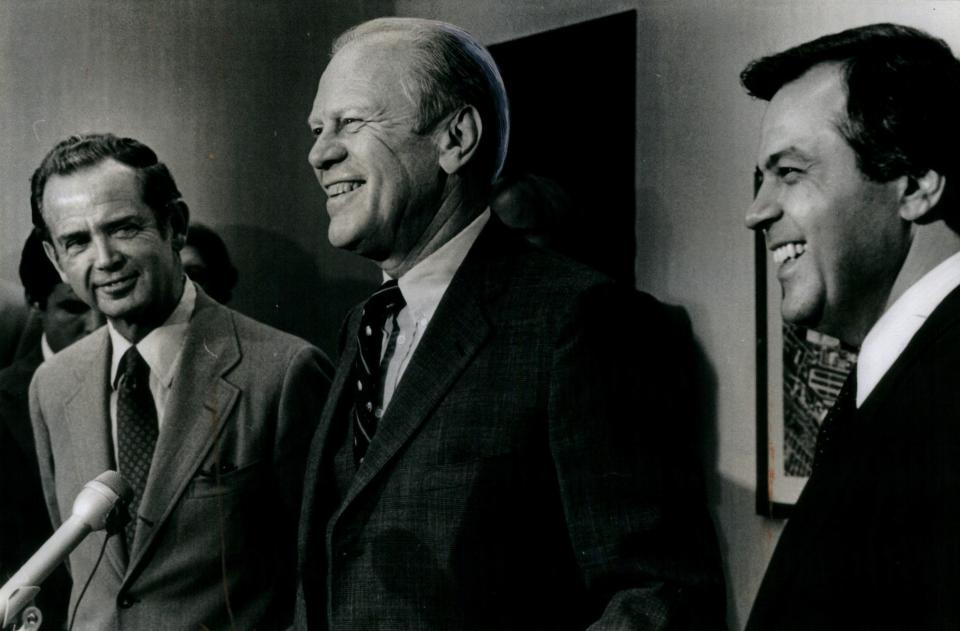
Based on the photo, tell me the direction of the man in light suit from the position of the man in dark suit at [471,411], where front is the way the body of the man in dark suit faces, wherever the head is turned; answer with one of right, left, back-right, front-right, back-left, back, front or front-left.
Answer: right

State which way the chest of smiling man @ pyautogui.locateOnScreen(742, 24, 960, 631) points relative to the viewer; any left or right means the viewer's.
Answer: facing to the left of the viewer

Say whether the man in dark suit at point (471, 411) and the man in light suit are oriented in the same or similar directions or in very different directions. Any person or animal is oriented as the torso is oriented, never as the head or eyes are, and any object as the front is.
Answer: same or similar directions

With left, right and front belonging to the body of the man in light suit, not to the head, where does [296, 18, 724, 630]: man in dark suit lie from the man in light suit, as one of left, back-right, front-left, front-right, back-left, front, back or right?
left

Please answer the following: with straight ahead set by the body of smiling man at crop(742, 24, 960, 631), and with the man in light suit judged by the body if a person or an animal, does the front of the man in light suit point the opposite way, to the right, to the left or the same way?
to the left

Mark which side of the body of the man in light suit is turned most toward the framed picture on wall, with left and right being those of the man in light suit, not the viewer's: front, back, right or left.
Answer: left

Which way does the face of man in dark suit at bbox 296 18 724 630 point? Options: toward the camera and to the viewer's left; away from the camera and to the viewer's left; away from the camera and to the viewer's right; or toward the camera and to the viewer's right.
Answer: toward the camera and to the viewer's left

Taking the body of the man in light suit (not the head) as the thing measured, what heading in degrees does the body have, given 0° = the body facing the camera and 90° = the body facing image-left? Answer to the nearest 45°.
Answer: approximately 45°

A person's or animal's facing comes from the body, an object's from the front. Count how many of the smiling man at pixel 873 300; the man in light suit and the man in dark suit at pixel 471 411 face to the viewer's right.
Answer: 0

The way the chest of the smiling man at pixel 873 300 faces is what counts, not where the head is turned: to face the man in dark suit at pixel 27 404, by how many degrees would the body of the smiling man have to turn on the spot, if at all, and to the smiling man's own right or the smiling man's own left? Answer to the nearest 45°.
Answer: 0° — they already face them

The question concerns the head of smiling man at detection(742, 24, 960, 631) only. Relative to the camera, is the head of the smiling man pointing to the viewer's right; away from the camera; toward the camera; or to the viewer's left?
to the viewer's left

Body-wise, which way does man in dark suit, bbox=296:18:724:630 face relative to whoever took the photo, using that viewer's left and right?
facing the viewer and to the left of the viewer
